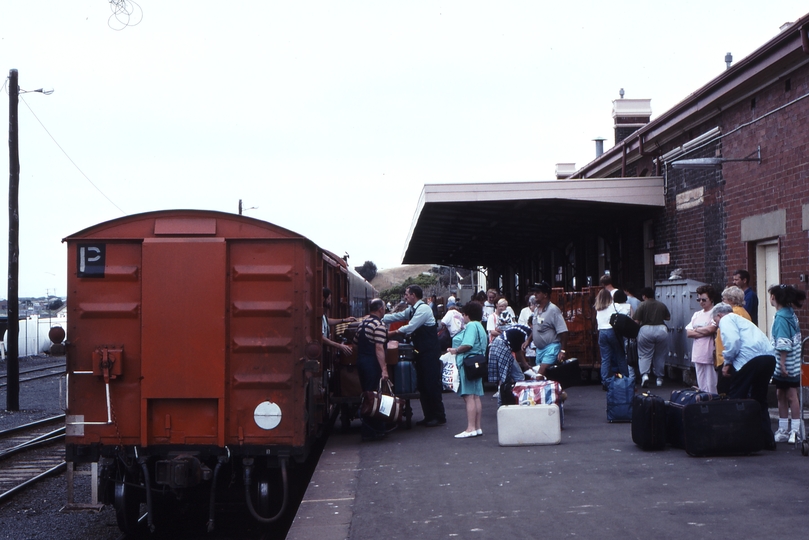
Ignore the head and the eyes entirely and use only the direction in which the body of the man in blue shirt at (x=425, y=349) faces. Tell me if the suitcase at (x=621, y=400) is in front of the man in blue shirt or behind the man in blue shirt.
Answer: behind

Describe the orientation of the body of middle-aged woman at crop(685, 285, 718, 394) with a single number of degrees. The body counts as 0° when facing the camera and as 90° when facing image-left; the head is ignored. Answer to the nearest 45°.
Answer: approximately 45°

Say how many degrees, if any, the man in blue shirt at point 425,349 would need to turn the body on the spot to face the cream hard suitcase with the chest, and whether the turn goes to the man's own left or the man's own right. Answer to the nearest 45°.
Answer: approximately 135° to the man's own left

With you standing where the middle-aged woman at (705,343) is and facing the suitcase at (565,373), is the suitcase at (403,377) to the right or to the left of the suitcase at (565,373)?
left

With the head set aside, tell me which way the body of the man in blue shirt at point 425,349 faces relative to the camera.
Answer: to the viewer's left

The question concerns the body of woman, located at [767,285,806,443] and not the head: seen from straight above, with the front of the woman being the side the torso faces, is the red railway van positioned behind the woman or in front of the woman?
in front

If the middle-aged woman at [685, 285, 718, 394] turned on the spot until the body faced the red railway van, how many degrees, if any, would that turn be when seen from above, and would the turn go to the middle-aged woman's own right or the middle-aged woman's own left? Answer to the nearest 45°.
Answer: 0° — they already face it

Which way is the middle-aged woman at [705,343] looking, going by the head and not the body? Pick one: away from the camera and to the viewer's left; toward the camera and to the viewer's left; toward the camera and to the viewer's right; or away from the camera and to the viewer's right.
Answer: toward the camera and to the viewer's left

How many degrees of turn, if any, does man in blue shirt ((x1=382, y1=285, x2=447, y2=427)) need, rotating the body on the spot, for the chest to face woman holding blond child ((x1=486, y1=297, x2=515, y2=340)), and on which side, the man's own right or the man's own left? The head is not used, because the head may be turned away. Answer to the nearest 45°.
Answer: approximately 90° to the man's own right

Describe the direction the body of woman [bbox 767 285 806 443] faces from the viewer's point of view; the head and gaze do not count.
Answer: to the viewer's left
